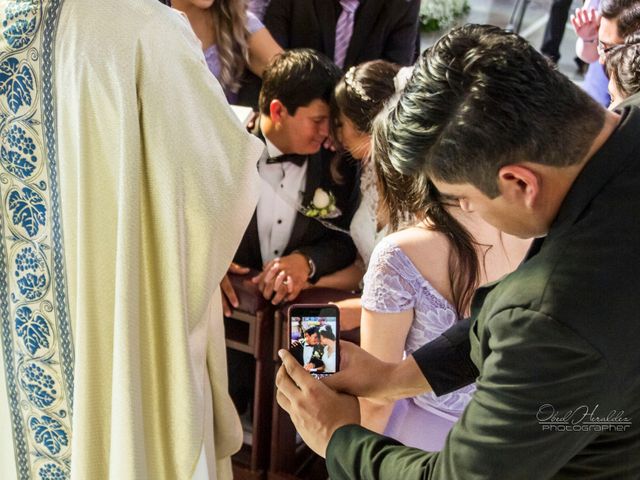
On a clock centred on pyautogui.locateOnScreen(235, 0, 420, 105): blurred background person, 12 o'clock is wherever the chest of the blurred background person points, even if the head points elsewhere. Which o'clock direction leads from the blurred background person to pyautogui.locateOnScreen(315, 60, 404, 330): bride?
The bride is roughly at 12 o'clock from the blurred background person.

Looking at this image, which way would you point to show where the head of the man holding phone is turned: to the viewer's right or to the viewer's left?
to the viewer's left

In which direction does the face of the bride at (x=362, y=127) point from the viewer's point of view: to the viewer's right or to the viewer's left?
to the viewer's left

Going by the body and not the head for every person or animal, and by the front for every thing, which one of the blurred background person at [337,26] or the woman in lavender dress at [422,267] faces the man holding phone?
the blurred background person

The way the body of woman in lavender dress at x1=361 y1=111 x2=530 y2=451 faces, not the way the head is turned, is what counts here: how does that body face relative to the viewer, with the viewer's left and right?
facing away from the viewer and to the left of the viewer

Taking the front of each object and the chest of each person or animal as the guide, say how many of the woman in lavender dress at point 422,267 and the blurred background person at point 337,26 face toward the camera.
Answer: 1

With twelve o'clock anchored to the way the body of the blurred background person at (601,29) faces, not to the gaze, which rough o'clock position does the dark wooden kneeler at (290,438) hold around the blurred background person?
The dark wooden kneeler is roughly at 11 o'clock from the blurred background person.

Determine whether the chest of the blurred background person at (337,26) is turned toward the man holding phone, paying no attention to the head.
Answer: yes

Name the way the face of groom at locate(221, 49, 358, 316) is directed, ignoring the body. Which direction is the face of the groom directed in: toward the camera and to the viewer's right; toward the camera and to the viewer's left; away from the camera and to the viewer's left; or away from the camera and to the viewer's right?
toward the camera and to the viewer's right

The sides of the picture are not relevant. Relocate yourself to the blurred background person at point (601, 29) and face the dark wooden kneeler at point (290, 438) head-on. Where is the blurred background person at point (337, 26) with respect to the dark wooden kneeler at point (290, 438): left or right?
right

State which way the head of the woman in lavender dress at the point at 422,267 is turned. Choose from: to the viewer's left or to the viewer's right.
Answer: to the viewer's left
